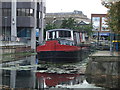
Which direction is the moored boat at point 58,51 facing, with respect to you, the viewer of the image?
facing the viewer and to the left of the viewer
